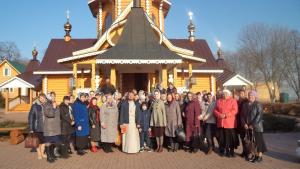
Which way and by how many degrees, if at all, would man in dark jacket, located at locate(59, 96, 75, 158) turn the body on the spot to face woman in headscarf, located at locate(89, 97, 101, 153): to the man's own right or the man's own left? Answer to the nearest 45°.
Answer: approximately 45° to the man's own left

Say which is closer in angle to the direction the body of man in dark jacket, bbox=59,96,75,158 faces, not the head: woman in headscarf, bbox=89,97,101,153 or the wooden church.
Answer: the woman in headscarf

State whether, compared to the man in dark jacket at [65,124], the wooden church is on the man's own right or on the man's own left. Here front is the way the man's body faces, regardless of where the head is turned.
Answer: on the man's own left

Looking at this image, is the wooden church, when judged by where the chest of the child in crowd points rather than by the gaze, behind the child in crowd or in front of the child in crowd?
behind

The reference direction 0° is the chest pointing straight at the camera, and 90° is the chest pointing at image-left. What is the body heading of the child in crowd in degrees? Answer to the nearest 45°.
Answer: approximately 0°

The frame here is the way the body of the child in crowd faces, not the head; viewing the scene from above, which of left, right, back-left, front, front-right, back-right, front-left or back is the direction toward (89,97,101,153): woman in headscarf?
right

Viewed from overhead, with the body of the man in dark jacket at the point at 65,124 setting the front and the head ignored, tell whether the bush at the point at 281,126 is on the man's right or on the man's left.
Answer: on the man's left

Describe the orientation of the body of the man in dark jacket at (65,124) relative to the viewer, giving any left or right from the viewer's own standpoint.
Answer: facing the viewer and to the right of the viewer

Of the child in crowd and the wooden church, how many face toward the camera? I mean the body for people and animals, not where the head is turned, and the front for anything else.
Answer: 2

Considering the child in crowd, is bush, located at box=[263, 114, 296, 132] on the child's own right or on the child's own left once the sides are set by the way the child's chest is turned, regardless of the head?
on the child's own left
